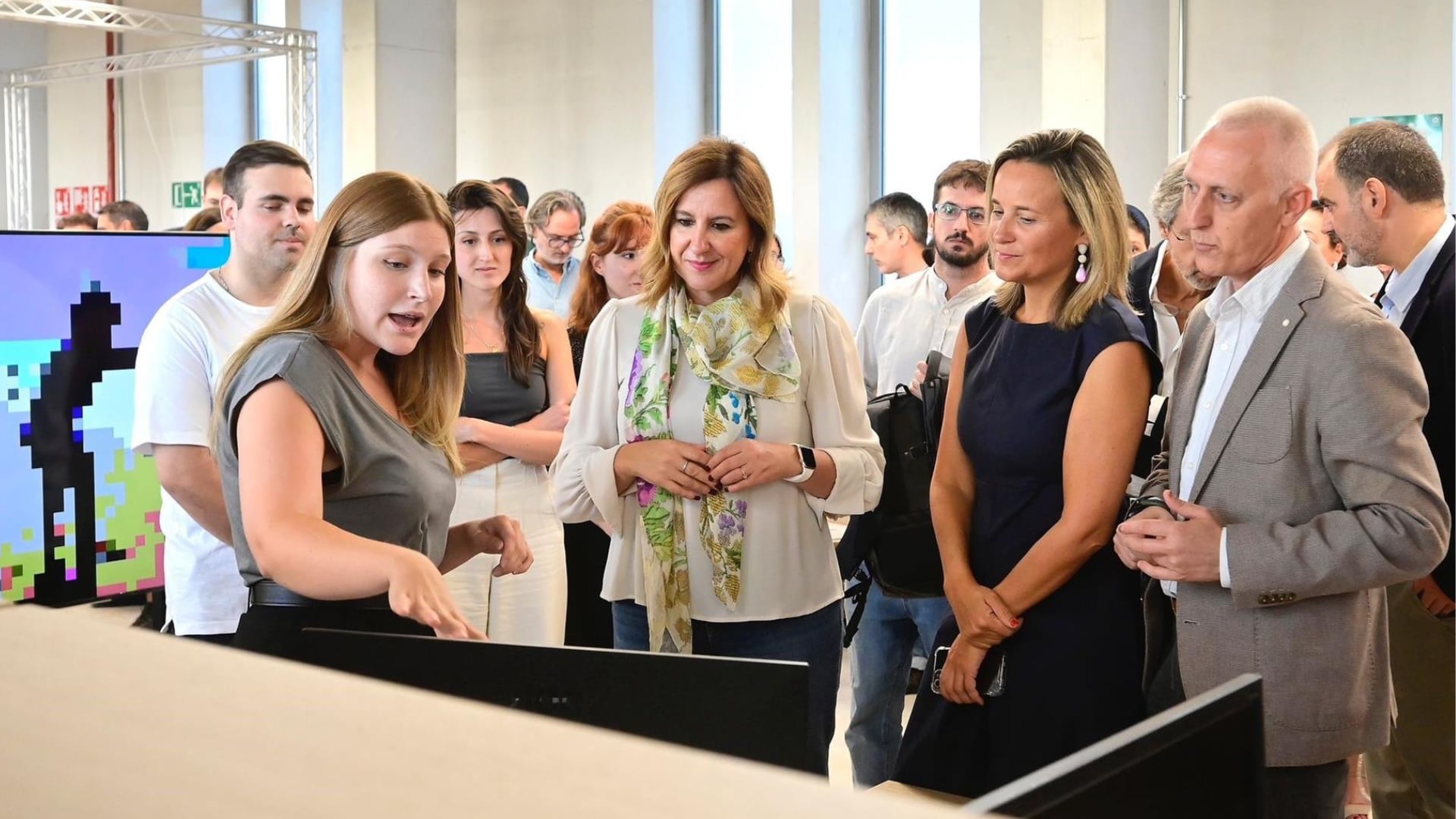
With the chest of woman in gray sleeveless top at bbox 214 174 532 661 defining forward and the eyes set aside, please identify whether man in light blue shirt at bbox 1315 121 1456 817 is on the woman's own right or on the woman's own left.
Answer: on the woman's own left

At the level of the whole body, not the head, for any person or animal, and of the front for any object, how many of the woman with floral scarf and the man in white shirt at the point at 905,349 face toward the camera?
2

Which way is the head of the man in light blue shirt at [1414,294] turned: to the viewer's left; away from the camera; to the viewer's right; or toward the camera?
to the viewer's left

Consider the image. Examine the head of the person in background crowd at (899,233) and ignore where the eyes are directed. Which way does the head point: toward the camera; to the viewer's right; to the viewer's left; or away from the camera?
to the viewer's left

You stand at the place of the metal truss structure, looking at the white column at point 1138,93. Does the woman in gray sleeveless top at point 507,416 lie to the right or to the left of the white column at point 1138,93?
right
